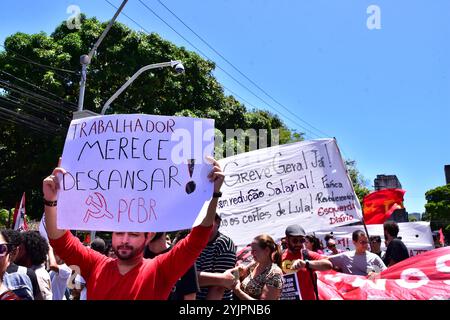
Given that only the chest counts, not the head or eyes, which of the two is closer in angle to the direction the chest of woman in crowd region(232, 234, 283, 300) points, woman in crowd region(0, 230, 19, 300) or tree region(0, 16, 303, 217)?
the woman in crowd

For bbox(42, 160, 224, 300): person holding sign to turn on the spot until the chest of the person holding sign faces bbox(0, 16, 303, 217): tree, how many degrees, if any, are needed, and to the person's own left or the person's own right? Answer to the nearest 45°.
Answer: approximately 180°

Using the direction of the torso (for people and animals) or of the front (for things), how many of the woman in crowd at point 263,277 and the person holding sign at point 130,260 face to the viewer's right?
0

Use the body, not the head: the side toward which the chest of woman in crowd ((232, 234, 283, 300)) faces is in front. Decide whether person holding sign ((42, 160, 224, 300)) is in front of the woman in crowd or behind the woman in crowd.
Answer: in front

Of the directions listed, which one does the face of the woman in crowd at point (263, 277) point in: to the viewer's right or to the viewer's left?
to the viewer's left

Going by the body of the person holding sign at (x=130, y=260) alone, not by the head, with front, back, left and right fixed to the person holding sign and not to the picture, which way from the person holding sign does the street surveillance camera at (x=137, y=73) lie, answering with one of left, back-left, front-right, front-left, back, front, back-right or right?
back

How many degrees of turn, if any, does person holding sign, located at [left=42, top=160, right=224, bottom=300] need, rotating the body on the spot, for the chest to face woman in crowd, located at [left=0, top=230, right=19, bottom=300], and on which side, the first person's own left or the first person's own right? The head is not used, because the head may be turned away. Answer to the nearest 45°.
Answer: approximately 135° to the first person's own right

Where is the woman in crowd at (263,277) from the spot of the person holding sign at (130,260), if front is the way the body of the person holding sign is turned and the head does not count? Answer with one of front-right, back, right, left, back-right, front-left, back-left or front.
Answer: back-left

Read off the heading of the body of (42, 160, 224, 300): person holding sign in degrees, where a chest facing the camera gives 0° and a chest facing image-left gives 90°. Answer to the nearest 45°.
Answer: approximately 0°

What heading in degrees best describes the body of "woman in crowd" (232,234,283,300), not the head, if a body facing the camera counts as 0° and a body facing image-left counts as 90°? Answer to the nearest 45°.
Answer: approximately 45°
